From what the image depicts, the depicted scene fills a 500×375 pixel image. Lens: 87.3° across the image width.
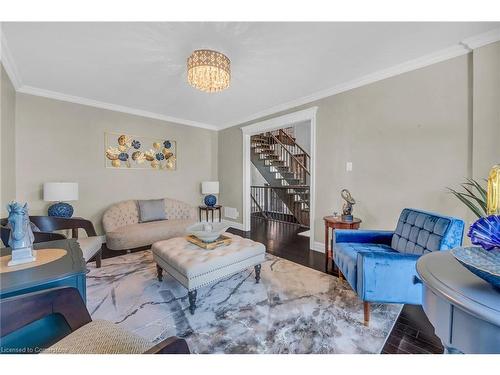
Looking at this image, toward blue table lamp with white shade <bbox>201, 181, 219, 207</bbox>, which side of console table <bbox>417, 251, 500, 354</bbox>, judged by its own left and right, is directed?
right

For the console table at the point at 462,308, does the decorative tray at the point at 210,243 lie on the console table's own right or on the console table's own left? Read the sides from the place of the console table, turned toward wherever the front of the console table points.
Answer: on the console table's own right

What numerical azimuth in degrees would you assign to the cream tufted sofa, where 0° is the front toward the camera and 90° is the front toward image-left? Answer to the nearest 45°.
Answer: approximately 315°

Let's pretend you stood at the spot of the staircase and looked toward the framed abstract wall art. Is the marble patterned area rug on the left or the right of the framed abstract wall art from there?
left

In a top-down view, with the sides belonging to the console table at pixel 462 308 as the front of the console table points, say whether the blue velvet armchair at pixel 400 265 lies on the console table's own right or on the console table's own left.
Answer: on the console table's own right

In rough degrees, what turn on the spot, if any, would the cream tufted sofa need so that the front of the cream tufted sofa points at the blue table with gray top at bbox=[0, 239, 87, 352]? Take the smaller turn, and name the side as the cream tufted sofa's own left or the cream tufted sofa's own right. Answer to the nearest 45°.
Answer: approximately 45° to the cream tufted sofa's own right

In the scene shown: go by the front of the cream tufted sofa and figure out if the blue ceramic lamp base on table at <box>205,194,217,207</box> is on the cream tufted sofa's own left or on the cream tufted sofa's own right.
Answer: on the cream tufted sofa's own left

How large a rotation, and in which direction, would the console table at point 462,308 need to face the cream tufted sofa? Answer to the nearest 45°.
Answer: approximately 45° to its right
